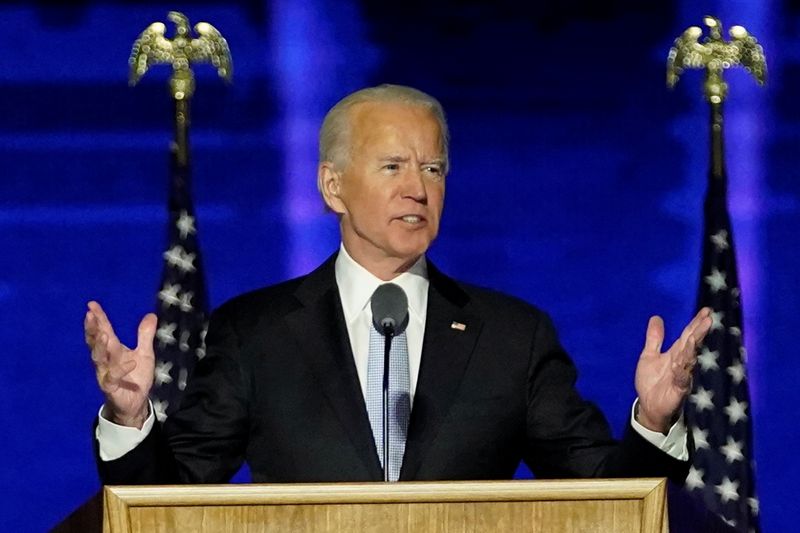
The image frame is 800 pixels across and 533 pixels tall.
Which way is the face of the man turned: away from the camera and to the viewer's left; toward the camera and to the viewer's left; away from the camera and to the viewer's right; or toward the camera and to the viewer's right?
toward the camera and to the viewer's right

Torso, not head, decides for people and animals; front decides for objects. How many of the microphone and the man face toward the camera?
1

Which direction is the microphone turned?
away from the camera

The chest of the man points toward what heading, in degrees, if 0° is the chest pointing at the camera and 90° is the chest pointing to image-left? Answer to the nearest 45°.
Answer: approximately 0°

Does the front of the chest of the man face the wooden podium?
yes

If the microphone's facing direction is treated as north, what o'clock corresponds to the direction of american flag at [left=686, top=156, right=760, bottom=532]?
The american flag is roughly at 1 o'clock from the microphone.

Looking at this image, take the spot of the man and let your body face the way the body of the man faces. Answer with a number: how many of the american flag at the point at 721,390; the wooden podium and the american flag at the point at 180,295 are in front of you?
1

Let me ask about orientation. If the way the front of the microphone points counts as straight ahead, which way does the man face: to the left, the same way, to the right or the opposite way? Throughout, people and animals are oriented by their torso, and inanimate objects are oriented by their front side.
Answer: the opposite way
